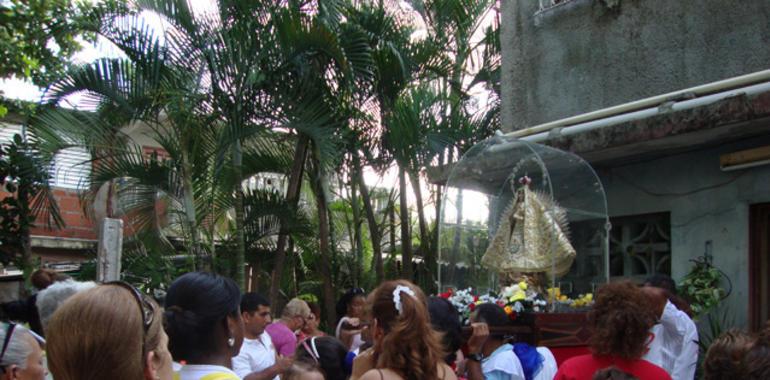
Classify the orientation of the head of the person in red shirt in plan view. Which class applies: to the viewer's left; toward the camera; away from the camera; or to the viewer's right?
away from the camera

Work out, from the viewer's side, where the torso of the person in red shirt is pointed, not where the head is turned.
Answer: away from the camera

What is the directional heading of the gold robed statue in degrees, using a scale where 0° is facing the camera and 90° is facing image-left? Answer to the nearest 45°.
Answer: approximately 45°

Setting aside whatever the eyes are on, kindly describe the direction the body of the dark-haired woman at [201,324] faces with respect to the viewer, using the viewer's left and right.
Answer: facing away from the viewer and to the right of the viewer

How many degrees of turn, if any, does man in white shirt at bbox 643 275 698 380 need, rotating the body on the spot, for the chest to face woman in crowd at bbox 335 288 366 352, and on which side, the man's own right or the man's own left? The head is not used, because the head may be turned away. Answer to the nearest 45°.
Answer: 0° — they already face them

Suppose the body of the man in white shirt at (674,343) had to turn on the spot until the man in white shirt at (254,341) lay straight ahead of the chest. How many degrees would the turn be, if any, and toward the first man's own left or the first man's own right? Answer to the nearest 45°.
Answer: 0° — they already face them

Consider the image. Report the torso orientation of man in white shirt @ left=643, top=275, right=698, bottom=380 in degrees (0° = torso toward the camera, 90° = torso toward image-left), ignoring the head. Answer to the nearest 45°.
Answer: approximately 90°
